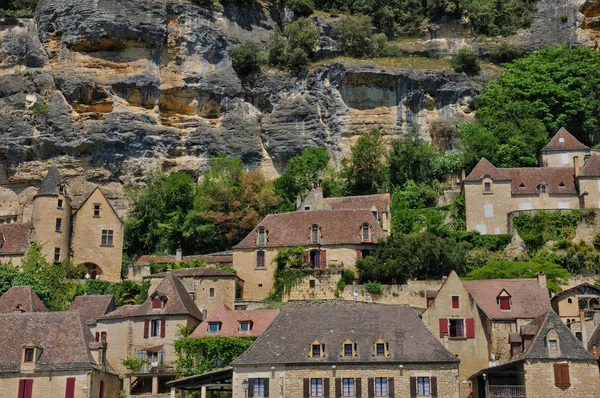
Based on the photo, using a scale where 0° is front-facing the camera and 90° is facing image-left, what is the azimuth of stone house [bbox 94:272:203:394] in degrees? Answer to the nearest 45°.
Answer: approximately 0°

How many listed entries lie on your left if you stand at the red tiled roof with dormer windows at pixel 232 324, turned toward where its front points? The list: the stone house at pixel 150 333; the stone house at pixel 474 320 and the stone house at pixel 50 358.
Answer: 1

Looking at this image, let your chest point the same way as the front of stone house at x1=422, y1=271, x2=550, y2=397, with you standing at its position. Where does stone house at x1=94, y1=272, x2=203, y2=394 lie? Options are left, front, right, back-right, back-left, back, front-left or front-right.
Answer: right

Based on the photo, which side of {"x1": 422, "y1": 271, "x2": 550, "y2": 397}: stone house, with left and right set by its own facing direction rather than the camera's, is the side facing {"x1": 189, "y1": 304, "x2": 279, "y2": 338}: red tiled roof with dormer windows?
right

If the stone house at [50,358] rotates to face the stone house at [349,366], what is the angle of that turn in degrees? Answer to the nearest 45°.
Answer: approximately 90° to its left
